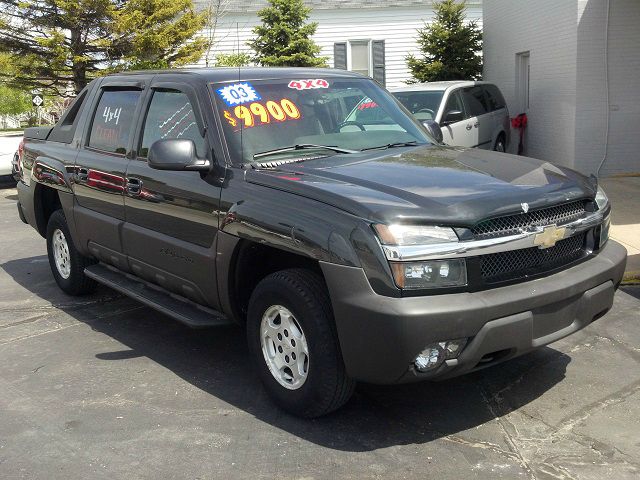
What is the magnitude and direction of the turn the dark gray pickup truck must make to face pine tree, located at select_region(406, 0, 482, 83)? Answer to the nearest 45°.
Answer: approximately 135° to its left

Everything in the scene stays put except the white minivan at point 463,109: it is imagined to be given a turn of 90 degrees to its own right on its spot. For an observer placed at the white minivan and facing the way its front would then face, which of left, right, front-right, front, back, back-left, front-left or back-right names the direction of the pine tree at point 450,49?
front-right

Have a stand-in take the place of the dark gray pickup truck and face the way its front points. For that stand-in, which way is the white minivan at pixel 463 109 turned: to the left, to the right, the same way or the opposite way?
to the right

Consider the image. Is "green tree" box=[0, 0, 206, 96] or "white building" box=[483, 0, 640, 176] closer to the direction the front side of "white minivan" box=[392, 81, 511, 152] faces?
the green tree

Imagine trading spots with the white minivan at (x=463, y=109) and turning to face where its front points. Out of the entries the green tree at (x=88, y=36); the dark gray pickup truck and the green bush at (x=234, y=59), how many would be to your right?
2

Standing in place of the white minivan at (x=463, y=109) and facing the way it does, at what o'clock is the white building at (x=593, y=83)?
The white building is roughly at 7 o'clock from the white minivan.

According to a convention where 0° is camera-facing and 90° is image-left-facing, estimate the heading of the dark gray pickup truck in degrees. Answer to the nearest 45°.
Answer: approximately 315°

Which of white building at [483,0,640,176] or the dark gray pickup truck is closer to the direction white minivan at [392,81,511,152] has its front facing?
the dark gray pickup truck

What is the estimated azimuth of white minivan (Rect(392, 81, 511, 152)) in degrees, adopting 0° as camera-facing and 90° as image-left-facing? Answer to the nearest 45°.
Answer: approximately 45°

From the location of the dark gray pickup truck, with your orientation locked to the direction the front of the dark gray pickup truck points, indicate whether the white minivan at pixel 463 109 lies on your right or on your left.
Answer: on your left

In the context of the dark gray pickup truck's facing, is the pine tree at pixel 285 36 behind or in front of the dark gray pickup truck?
behind

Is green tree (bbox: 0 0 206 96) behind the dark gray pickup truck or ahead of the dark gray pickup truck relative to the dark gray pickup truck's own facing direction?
behind

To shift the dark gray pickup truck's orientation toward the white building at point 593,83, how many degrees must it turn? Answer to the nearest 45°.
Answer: approximately 90° to its left
